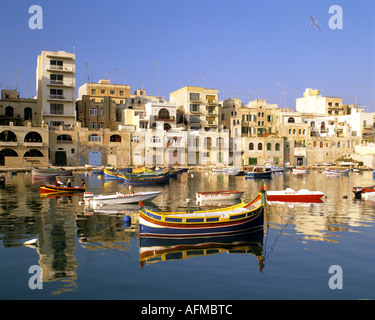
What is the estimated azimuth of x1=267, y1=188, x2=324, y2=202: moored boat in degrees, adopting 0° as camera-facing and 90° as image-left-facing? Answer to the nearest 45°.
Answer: approximately 270°

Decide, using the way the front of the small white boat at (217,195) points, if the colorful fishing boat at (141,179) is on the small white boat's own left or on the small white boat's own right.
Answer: on the small white boat's own left

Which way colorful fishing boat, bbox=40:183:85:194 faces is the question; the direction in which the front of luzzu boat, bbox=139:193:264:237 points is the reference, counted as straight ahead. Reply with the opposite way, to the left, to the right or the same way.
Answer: the opposite way

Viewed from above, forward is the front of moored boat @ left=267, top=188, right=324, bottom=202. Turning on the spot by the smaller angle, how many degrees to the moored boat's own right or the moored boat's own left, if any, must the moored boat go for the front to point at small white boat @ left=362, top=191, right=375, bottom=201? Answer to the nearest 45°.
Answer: approximately 45° to the moored boat's own left

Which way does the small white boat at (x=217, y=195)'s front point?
to the viewer's right

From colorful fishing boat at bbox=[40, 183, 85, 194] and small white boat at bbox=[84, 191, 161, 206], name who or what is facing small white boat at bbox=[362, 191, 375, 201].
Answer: small white boat at bbox=[84, 191, 161, 206]

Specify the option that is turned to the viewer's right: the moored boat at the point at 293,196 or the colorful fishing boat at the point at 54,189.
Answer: the moored boat

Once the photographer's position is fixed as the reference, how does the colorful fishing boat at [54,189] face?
facing to the left of the viewer

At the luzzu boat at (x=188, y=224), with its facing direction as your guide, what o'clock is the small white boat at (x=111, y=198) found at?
The small white boat is roughly at 8 o'clock from the luzzu boat.

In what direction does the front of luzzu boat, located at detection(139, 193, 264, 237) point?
to the viewer's right

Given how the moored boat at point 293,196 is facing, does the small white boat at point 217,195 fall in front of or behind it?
behind

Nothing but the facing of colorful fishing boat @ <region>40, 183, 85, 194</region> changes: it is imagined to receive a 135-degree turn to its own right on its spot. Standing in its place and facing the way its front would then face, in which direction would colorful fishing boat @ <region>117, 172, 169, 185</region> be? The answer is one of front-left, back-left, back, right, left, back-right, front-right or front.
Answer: front

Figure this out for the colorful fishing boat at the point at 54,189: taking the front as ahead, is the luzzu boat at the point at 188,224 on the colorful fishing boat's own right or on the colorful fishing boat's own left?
on the colorful fishing boat's own left

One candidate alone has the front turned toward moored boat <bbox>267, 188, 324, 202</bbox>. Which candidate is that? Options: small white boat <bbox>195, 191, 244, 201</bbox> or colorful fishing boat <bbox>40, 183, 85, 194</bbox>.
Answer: the small white boat

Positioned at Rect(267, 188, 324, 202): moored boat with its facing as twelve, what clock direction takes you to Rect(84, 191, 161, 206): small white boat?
The small white boat is roughly at 5 o'clock from the moored boat.
